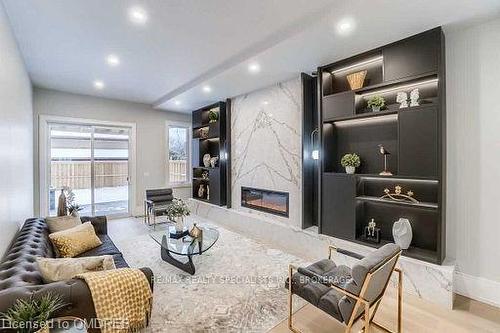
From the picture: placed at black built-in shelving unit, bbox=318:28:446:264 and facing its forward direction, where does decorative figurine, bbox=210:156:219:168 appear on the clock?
The decorative figurine is roughly at 2 o'clock from the black built-in shelving unit.

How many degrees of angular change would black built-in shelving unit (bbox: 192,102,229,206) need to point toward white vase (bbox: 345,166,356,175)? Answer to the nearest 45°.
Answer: approximately 90° to its left

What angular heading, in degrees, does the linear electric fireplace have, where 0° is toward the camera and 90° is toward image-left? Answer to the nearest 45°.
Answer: approximately 45°

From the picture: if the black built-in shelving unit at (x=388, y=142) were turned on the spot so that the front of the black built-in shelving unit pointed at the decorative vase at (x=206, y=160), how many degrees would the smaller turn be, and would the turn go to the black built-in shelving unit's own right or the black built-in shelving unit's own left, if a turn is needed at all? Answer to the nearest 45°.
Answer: approximately 45° to the black built-in shelving unit's own right

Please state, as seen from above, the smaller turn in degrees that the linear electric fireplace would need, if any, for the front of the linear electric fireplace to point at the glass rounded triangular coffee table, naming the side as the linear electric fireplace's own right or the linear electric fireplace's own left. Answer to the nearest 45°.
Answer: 0° — it already faces it

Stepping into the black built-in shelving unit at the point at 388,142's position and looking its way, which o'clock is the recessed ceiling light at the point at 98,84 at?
The recessed ceiling light is roughly at 1 o'clock from the black built-in shelving unit.
